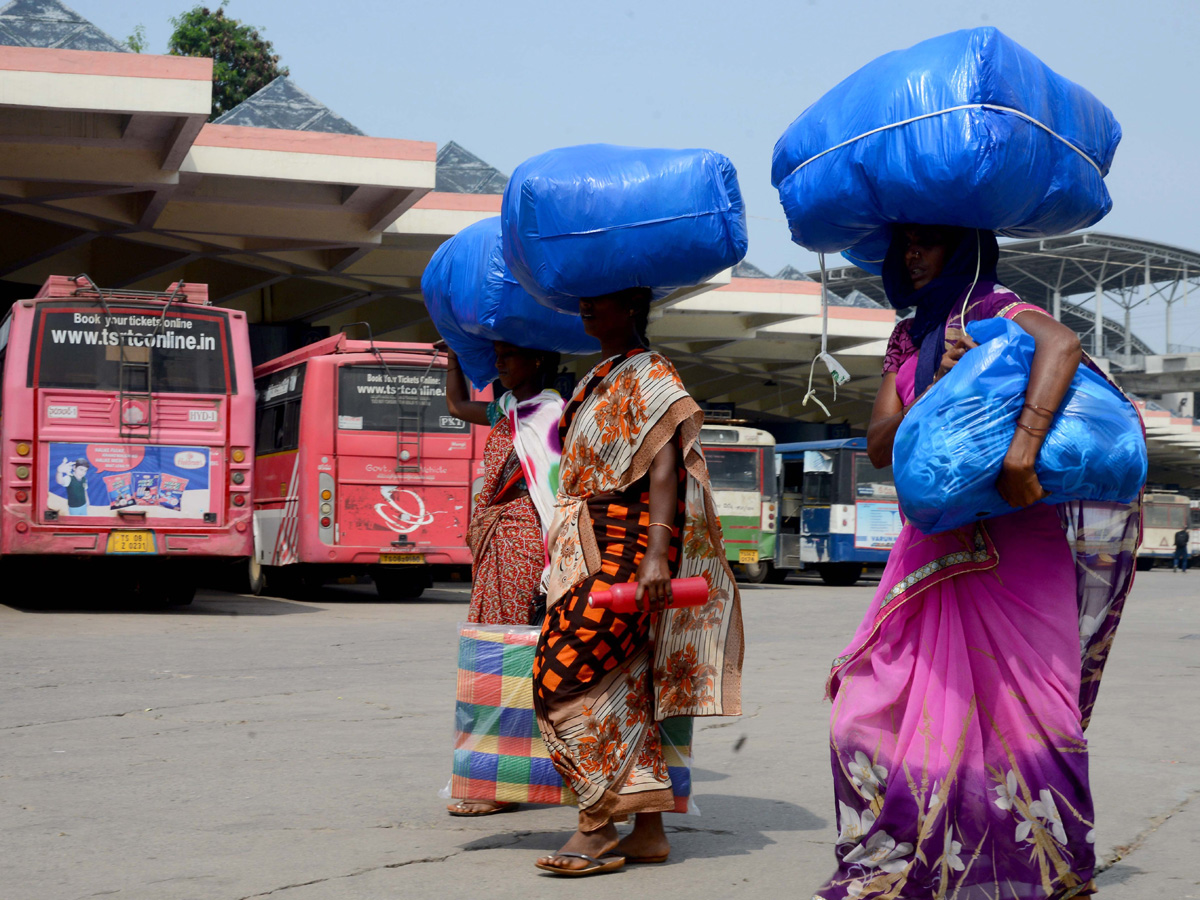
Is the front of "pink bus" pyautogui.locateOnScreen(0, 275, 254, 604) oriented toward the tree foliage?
yes

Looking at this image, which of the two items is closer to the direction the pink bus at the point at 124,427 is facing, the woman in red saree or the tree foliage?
the tree foliage

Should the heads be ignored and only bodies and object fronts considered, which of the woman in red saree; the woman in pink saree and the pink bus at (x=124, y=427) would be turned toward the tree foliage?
the pink bus

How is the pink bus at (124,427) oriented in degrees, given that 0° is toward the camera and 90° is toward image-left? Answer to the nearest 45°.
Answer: approximately 180°

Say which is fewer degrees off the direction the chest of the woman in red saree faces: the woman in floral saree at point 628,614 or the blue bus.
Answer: the woman in floral saree

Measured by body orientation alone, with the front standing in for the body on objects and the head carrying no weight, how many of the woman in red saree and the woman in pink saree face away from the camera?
0

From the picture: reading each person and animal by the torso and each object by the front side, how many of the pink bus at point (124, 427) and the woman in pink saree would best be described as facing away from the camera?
1

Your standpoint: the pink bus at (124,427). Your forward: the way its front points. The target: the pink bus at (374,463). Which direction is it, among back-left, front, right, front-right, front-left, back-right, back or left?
front-right

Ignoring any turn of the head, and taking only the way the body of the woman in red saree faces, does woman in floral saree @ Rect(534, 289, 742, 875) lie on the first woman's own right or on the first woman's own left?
on the first woman's own left

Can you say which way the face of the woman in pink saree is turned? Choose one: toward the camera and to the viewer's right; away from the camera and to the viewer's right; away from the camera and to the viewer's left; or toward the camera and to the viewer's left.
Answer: toward the camera and to the viewer's left

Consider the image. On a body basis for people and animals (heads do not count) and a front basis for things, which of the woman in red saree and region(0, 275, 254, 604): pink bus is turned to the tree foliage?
the pink bus

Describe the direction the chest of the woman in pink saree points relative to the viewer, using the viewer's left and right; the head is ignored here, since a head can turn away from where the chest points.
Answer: facing the viewer and to the left of the viewer

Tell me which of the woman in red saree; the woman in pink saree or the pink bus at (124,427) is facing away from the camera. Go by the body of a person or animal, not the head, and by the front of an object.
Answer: the pink bus
